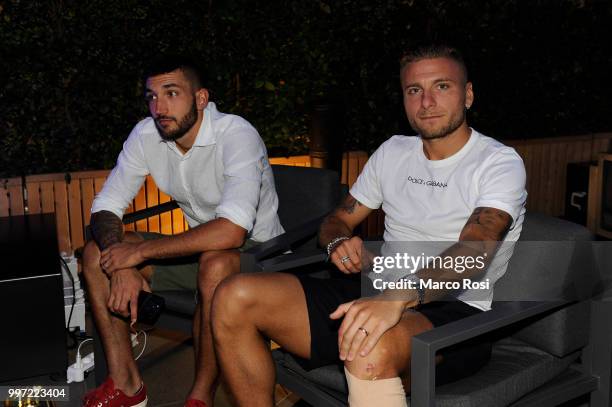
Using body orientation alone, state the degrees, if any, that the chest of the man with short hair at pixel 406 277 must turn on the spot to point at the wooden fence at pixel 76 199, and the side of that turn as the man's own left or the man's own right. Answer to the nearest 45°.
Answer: approximately 90° to the man's own right

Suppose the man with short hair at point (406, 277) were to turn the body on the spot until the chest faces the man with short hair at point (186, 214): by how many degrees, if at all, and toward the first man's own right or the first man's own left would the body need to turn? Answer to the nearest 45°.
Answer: approximately 90° to the first man's own right

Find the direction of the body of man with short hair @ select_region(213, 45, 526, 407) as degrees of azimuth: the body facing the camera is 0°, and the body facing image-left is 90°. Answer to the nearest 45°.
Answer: approximately 45°

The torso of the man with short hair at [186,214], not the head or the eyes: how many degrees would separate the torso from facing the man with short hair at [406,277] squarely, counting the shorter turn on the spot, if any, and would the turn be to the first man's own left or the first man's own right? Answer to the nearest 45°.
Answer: approximately 90° to the first man's own left
